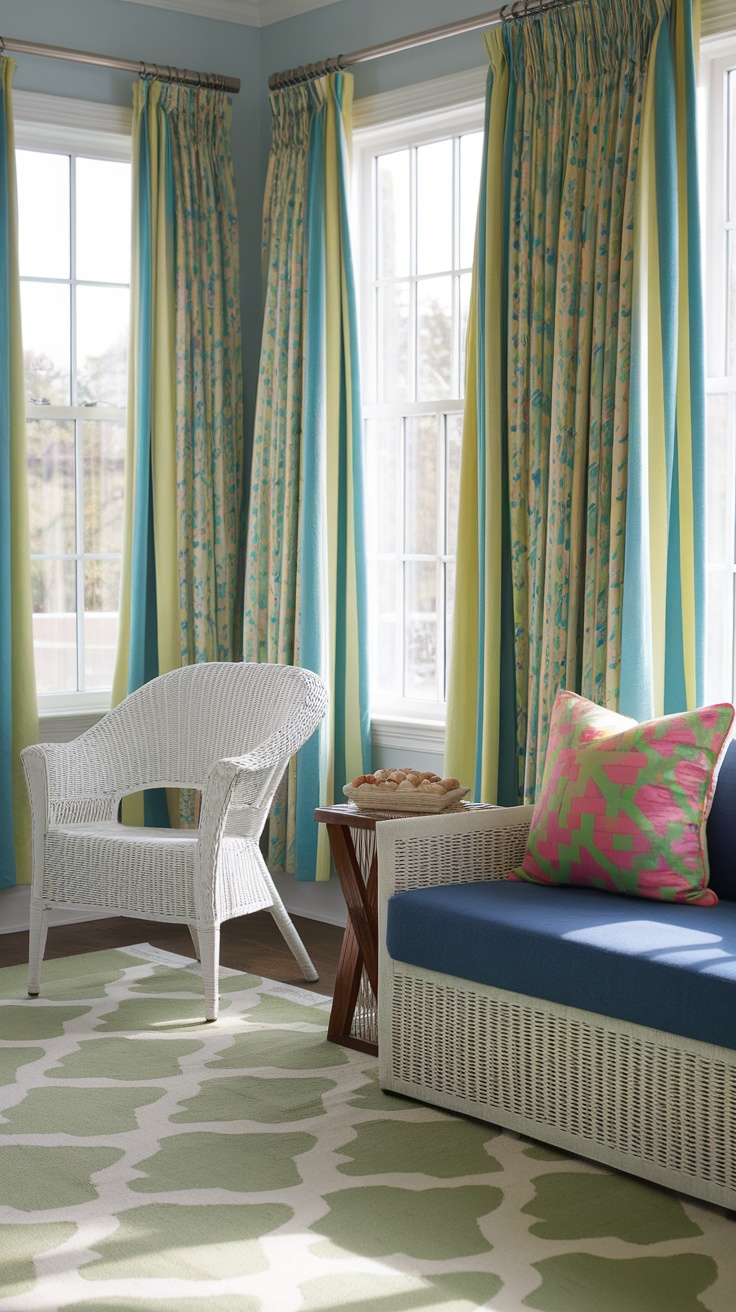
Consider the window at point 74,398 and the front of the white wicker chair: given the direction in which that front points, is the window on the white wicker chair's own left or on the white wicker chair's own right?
on the white wicker chair's own right

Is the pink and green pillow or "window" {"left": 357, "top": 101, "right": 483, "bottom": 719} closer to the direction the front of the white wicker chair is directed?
the pink and green pillow

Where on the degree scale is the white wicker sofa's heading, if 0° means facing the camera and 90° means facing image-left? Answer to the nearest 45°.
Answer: approximately 45°

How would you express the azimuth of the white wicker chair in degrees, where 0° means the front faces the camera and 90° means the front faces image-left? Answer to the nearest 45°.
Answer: approximately 45°

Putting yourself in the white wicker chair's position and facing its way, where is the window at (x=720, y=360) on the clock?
The window is roughly at 8 o'clock from the white wicker chair.

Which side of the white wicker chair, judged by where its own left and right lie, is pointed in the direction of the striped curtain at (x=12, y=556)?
right
